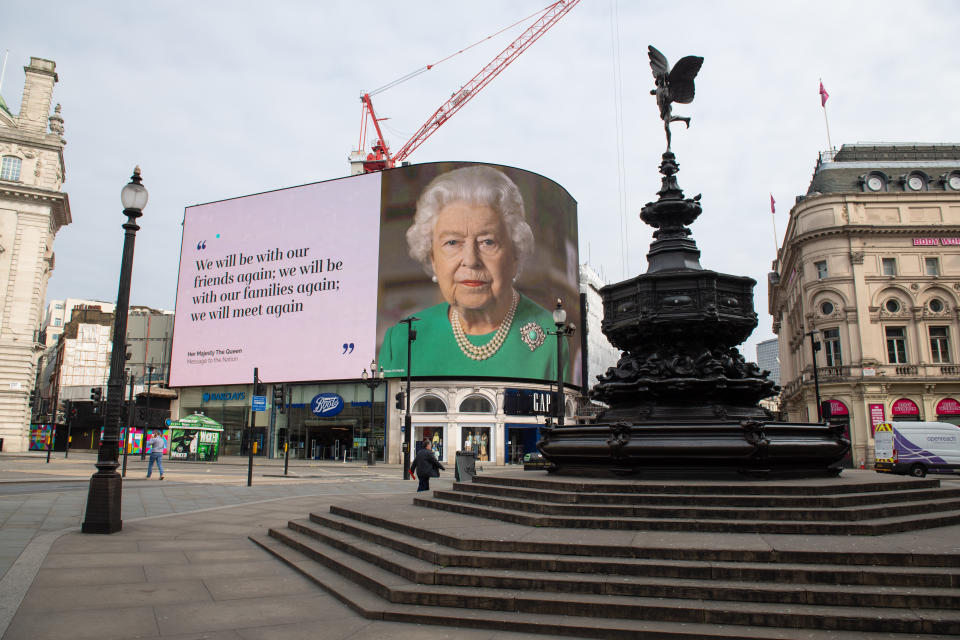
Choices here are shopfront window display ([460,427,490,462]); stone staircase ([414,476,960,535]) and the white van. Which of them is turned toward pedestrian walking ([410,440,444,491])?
the shopfront window display

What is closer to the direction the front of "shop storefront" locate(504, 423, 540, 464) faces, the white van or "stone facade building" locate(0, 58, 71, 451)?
the white van

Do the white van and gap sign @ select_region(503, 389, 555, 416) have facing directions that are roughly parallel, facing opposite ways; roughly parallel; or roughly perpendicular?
roughly perpendicular

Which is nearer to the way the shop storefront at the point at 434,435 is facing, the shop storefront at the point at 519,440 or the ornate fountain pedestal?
the ornate fountain pedestal

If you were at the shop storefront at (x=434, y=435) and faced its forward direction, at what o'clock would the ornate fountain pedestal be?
The ornate fountain pedestal is roughly at 12 o'clock from the shop storefront.

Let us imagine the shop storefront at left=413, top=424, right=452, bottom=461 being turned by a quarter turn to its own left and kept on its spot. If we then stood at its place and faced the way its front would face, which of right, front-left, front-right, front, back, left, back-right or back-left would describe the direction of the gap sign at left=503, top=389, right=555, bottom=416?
front

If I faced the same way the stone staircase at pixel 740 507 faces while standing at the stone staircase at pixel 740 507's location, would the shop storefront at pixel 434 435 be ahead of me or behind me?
behind

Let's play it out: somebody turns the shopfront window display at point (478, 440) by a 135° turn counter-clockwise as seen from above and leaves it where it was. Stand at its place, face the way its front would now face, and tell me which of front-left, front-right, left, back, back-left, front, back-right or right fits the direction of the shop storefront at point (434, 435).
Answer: back-left

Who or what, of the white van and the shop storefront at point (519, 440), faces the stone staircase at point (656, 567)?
the shop storefront

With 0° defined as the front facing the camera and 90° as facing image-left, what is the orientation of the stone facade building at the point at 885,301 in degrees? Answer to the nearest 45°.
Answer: approximately 0°

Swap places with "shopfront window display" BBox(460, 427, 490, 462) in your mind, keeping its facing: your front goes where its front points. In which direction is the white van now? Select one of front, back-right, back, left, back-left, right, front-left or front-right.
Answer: front-left

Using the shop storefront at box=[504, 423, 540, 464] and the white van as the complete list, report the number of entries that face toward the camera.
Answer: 1
